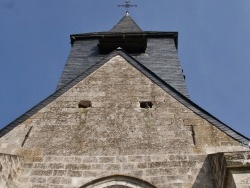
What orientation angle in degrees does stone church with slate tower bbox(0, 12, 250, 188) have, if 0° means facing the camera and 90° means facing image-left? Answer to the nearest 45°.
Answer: approximately 0°
